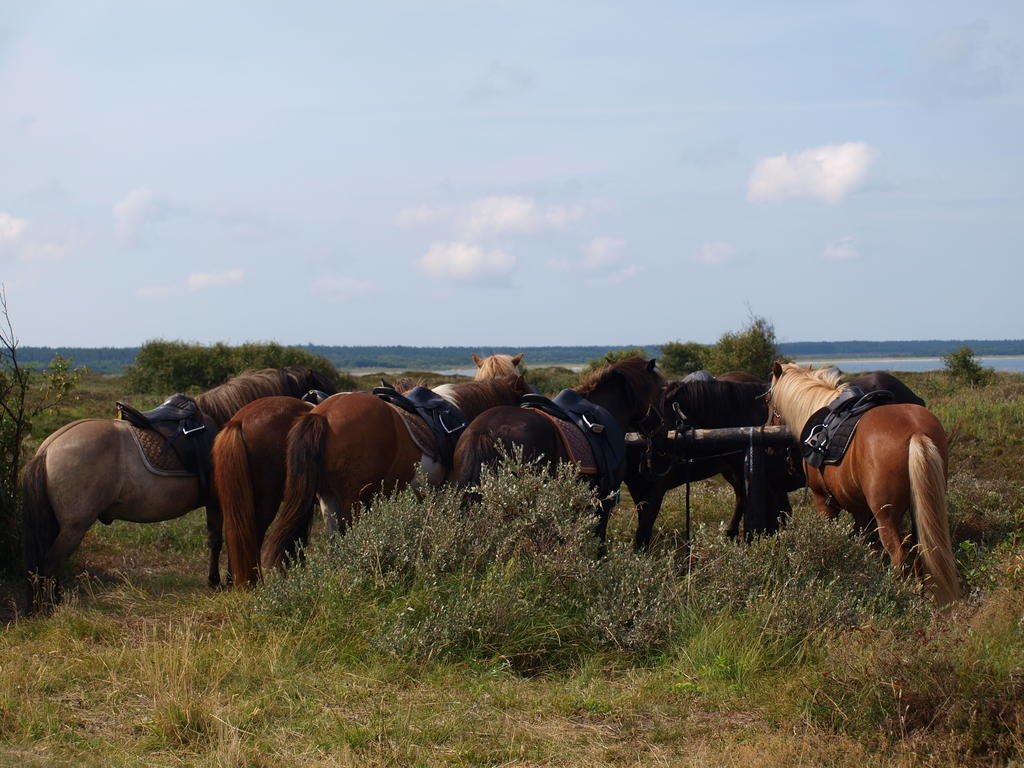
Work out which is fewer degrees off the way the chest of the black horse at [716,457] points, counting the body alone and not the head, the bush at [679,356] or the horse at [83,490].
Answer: the horse

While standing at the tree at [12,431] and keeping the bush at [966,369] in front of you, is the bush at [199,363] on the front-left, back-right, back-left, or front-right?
front-left

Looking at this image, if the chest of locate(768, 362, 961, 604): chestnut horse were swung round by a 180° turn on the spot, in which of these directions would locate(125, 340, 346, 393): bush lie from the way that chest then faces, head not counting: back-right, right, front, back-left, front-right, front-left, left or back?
back

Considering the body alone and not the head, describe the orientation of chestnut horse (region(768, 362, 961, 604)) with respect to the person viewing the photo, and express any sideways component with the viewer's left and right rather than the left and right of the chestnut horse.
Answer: facing away from the viewer and to the left of the viewer

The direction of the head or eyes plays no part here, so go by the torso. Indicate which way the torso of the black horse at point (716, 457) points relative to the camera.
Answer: to the viewer's left

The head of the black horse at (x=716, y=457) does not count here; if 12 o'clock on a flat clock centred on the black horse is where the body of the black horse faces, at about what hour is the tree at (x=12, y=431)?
The tree is roughly at 11 o'clock from the black horse.

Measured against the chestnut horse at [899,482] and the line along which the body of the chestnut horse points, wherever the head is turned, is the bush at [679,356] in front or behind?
in front

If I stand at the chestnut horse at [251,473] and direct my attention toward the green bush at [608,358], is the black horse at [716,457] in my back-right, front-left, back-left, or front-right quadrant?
front-right

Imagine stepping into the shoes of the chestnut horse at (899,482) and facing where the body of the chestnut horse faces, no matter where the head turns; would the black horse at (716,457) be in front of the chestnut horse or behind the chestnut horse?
in front

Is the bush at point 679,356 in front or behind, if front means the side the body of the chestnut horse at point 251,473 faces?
in front

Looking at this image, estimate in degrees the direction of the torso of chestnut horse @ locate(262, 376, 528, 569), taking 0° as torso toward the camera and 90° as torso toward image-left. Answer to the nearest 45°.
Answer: approximately 225°
